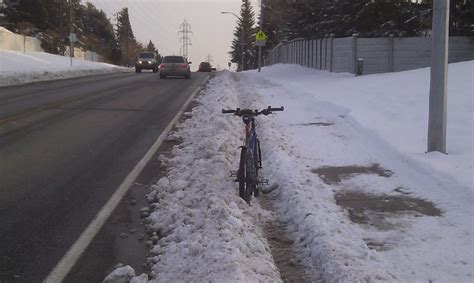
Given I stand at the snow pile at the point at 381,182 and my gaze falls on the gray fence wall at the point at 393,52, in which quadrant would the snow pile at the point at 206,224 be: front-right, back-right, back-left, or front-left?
back-left

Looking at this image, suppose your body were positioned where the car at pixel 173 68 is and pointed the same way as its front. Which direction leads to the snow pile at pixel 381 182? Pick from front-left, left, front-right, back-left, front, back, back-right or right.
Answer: back

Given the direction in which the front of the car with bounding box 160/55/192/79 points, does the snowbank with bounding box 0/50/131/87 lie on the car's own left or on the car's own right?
on the car's own left

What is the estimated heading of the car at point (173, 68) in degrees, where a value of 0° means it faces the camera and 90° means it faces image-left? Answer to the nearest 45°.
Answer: approximately 180°
